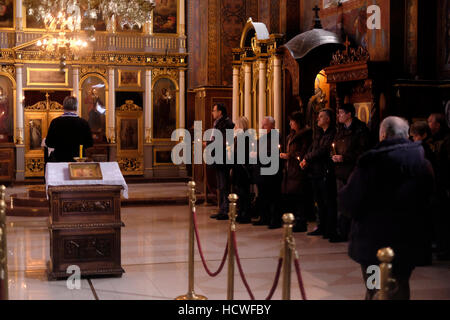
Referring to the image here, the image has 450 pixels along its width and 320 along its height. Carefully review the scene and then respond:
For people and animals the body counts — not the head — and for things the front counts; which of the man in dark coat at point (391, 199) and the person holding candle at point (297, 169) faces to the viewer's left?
the person holding candle

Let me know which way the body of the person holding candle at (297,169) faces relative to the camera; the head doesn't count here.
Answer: to the viewer's left

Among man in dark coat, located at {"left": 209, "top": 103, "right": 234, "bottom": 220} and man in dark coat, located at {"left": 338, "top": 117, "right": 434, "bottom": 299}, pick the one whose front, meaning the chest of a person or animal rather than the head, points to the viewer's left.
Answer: man in dark coat, located at {"left": 209, "top": 103, "right": 234, "bottom": 220}

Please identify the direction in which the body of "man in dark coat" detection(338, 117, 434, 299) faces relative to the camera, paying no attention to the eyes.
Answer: away from the camera

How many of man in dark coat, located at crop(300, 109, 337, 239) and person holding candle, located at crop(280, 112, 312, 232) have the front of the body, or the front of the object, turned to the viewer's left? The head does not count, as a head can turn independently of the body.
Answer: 2

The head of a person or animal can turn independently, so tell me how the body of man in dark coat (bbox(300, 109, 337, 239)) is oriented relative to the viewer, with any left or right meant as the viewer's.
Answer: facing to the left of the viewer

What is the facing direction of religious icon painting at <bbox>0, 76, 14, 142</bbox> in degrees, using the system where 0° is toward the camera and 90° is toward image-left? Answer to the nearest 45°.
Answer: approximately 0°

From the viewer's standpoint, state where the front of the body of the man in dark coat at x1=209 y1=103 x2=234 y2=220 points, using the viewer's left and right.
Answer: facing to the left of the viewer

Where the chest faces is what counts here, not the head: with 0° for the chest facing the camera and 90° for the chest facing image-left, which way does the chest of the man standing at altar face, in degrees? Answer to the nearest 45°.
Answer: approximately 180°

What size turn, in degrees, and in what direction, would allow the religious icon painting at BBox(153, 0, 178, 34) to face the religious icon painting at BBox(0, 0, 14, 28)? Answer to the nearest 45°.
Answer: approximately 90° to its right
